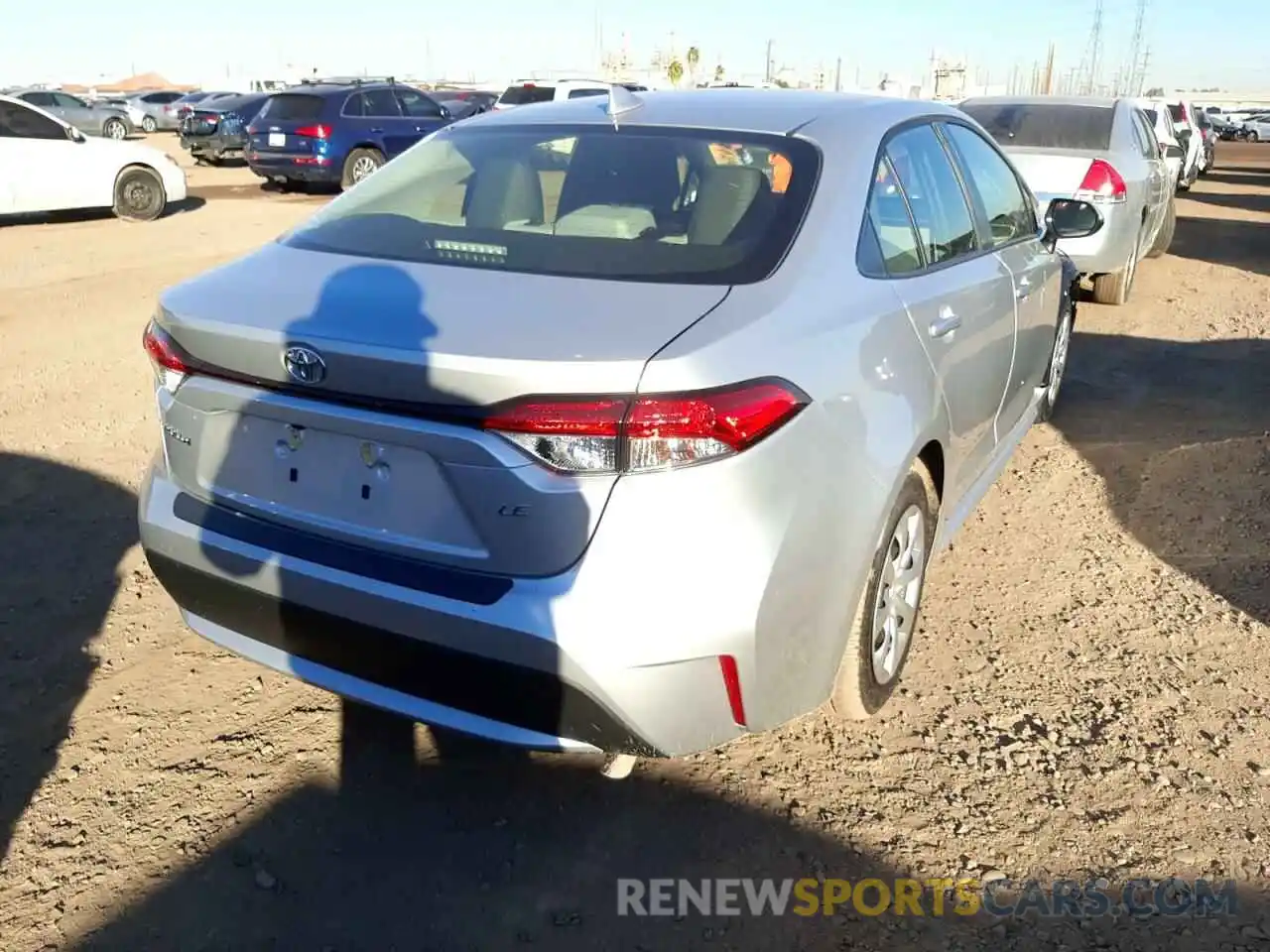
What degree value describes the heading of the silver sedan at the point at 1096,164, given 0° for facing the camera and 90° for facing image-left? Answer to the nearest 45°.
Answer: approximately 180°

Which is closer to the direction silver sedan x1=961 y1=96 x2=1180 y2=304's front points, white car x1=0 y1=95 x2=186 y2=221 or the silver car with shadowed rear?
the white car

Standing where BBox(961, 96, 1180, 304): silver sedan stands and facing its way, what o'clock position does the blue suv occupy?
The blue suv is roughly at 10 o'clock from the silver sedan.

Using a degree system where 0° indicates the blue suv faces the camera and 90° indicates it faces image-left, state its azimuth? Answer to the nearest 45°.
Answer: approximately 225°

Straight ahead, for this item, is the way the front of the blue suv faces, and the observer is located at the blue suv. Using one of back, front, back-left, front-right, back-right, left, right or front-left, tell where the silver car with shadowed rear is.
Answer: back-right

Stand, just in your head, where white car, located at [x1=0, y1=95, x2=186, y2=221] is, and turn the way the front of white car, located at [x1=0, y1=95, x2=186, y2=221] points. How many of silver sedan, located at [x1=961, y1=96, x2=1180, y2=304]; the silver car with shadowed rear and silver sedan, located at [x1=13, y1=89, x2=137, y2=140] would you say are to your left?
1

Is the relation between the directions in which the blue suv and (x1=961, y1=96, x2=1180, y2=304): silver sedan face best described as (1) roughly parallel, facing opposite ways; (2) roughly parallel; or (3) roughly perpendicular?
roughly parallel

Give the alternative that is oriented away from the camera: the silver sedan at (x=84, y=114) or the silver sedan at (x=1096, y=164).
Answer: the silver sedan at (x=1096, y=164)

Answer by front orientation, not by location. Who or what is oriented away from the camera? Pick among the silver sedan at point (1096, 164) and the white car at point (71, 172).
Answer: the silver sedan

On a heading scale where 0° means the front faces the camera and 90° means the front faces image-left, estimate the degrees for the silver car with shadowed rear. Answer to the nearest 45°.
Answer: approximately 225°

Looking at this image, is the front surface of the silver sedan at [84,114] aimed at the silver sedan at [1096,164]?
no

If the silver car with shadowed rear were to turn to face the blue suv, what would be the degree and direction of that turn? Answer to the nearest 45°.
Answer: approximately 45° to its left

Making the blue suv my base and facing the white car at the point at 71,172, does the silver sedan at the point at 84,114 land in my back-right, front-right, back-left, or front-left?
back-right

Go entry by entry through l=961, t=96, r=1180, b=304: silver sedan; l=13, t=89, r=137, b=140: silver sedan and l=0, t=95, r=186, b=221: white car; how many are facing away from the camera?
1

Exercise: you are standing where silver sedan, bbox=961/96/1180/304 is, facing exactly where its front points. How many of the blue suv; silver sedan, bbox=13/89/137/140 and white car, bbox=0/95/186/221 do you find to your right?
0
